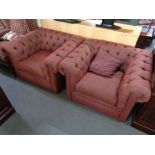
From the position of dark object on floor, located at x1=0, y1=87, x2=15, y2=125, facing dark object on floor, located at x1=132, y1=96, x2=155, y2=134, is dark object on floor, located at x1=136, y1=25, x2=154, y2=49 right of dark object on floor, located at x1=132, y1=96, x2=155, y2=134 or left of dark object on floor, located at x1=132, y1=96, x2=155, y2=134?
left

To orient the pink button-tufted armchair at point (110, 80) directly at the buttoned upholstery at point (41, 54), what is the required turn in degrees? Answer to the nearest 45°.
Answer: approximately 45° to its right

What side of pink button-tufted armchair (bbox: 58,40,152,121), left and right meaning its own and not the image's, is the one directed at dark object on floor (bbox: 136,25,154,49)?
back

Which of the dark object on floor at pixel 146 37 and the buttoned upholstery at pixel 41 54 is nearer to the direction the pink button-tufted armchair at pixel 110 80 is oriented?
the buttoned upholstery

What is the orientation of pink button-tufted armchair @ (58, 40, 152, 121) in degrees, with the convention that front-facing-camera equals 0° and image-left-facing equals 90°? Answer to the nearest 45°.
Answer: approximately 45°
